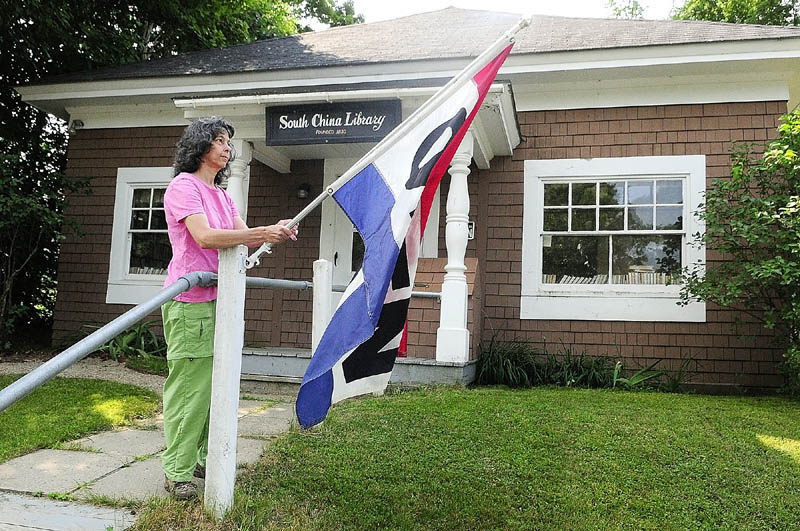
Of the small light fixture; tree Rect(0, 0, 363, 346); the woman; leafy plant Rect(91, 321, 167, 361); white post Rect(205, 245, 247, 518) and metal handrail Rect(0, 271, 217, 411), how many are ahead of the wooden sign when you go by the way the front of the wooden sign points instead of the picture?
3

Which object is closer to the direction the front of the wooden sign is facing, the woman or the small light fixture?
the woman

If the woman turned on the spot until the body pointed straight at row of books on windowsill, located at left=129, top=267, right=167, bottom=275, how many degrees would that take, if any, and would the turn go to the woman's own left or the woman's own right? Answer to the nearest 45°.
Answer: approximately 90° to the woman's own left

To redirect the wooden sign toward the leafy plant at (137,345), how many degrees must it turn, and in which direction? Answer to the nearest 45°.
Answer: approximately 135° to its right

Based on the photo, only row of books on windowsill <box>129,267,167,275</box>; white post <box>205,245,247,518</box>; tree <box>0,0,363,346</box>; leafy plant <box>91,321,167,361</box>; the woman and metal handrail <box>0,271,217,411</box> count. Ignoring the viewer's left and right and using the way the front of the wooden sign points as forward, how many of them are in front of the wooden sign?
3

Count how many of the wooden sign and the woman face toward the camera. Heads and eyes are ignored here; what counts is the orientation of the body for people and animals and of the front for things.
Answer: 1

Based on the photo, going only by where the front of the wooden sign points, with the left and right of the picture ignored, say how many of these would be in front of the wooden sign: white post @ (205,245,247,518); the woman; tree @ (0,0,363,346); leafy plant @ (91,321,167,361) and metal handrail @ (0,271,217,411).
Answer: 3

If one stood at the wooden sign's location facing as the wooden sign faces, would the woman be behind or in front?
in front

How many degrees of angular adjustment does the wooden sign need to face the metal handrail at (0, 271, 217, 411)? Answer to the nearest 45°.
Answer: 0° — it already faces it

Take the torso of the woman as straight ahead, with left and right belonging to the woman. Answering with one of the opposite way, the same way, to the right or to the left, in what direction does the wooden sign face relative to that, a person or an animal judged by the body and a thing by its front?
to the right

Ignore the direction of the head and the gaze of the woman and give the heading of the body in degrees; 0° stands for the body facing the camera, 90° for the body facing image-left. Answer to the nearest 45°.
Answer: approximately 270°

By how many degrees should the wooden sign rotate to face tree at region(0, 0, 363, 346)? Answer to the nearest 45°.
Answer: approximately 135° to its right

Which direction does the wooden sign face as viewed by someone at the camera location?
facing the viewer

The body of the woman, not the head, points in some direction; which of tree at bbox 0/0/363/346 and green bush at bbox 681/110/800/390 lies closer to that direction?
the green bush

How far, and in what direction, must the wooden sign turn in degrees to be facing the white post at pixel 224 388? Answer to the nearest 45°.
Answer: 0° — it already faces it

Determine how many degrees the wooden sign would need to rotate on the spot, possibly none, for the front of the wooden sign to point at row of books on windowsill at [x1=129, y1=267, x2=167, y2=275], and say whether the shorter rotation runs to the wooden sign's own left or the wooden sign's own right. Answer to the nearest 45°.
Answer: approximately 135° to the wooden sign's own right
